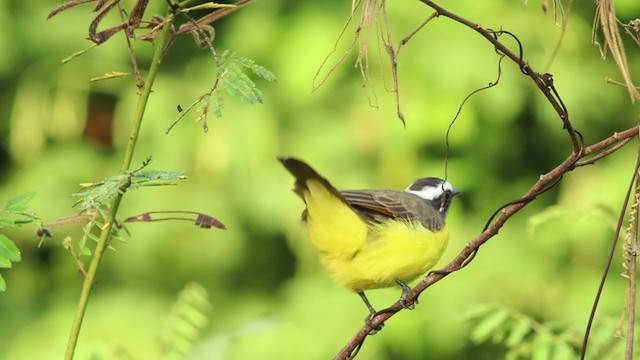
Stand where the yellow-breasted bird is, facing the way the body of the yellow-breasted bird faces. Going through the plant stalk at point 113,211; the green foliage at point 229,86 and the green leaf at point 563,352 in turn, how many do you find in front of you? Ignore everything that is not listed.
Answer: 1

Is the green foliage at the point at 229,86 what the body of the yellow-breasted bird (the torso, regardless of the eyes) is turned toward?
no

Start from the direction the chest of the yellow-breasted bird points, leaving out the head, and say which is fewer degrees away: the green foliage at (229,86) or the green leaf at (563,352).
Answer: the green leaf

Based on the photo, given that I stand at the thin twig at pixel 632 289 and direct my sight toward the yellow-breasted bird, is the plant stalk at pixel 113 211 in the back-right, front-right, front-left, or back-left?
front-left

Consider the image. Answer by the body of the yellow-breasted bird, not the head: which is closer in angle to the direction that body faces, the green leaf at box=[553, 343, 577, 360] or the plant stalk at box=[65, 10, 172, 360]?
the green leaf

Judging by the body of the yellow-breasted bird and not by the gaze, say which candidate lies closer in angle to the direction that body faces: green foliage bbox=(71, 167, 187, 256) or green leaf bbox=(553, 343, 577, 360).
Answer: the green leaf

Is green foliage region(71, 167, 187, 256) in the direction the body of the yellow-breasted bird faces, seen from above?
no

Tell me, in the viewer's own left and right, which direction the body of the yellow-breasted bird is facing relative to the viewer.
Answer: facing away from the viewer and to the right of the viewer

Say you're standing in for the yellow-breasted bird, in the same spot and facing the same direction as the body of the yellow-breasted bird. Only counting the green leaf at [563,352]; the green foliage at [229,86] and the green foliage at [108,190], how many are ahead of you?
1

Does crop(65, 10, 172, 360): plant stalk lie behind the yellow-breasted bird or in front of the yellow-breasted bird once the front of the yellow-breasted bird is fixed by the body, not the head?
behind
